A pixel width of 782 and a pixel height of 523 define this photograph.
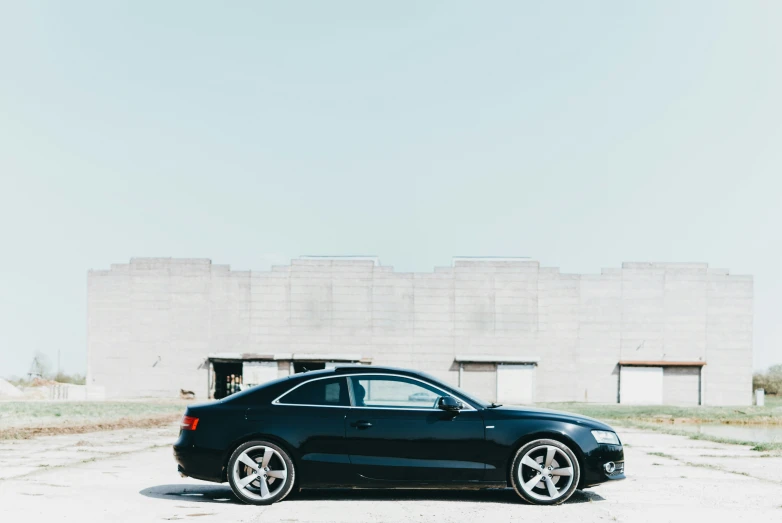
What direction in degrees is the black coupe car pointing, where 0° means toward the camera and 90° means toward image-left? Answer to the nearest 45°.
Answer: approximately 270°
